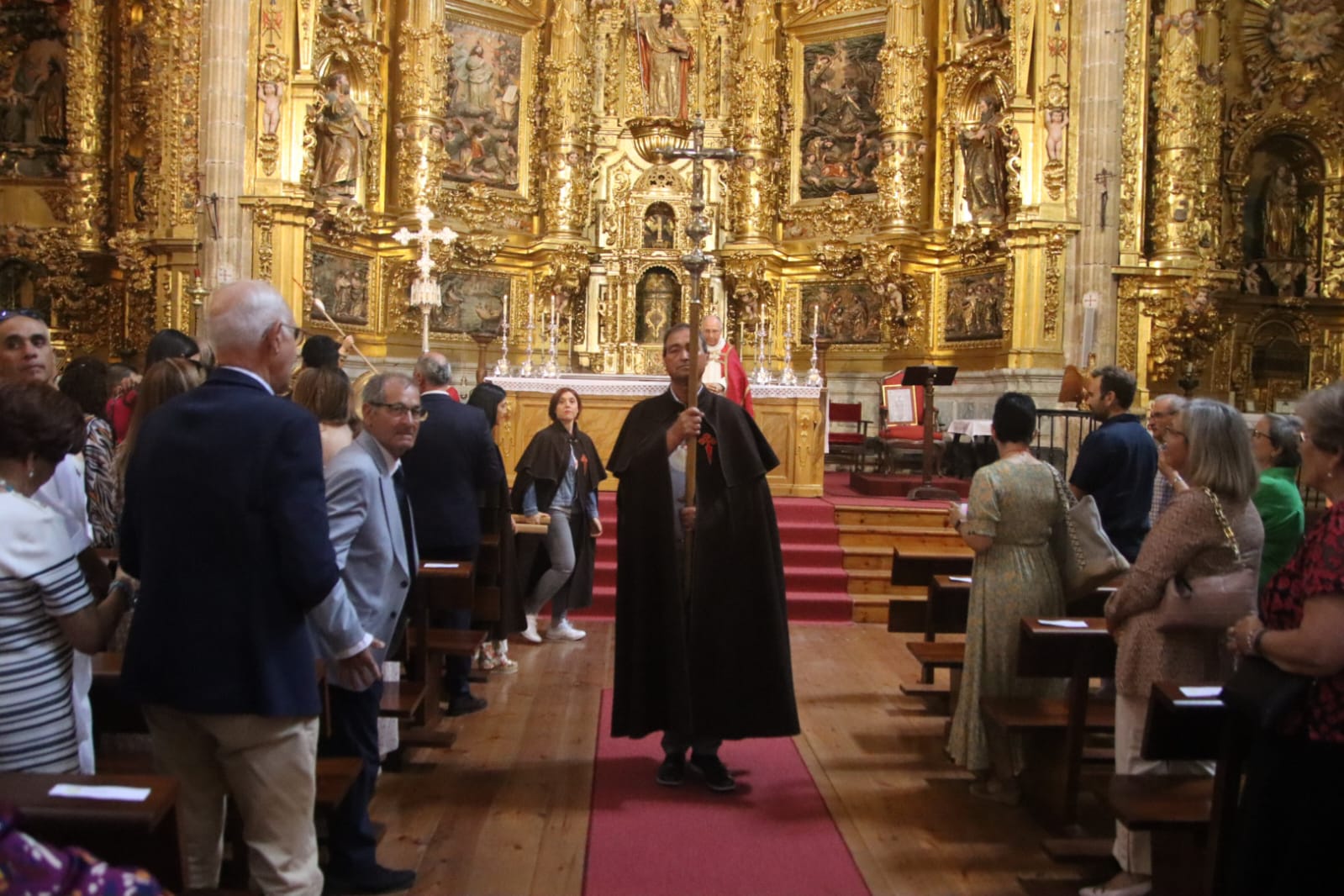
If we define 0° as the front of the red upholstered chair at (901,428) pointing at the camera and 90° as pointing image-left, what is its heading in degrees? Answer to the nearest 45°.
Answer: approximately 0°

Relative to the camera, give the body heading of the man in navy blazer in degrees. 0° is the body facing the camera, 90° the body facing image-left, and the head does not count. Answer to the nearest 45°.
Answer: approximately 225°

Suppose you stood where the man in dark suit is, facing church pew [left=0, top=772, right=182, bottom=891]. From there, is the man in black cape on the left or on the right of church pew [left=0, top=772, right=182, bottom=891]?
left

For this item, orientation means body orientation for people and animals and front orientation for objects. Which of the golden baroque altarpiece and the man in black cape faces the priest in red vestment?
the golden baroque altarpiece

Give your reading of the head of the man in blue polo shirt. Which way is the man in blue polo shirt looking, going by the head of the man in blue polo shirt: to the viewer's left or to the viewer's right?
to the viewer's left

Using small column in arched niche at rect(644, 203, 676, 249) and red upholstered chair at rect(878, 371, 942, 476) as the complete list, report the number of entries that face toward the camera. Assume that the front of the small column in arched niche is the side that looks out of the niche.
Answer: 2

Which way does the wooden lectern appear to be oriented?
away from the camera
